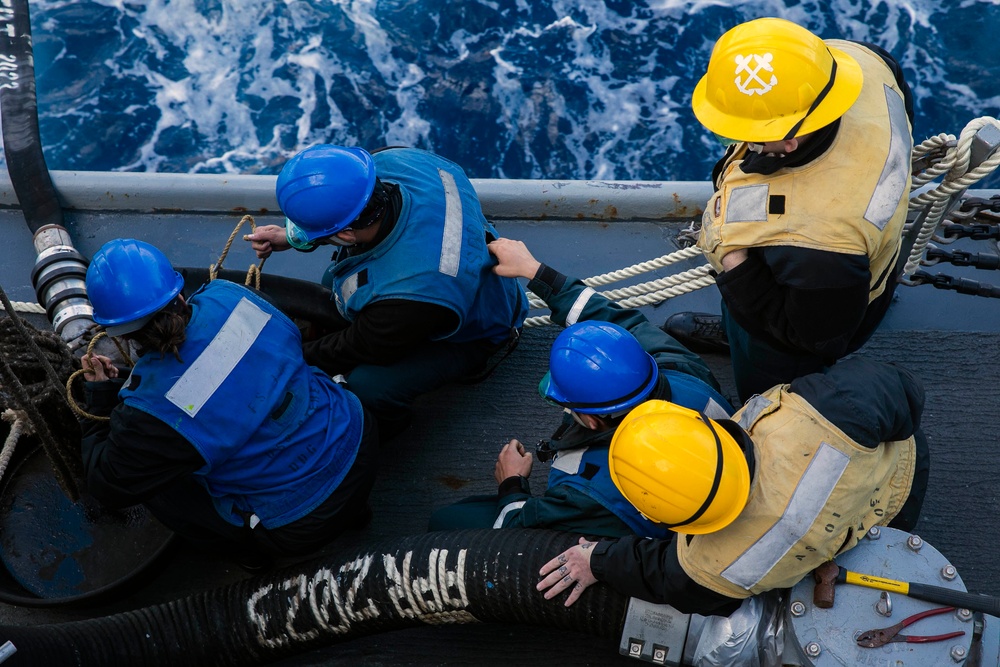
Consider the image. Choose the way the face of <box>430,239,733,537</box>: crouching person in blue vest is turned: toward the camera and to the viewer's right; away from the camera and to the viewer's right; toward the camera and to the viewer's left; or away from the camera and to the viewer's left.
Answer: toward the camera and to the viewer's left

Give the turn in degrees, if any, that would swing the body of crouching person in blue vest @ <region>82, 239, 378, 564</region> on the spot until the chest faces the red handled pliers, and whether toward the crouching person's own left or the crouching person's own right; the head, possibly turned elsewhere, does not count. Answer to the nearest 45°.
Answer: approximately 180°

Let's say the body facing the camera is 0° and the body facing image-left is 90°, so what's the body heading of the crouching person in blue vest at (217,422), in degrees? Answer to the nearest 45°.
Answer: approximately 135°

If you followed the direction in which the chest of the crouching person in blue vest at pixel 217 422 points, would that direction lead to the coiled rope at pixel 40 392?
yes

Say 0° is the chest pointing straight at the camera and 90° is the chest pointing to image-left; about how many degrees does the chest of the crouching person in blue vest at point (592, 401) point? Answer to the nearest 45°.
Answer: approximately 90°

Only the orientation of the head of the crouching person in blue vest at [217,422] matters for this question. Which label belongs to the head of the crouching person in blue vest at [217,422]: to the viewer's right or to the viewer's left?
to the viewer's left
